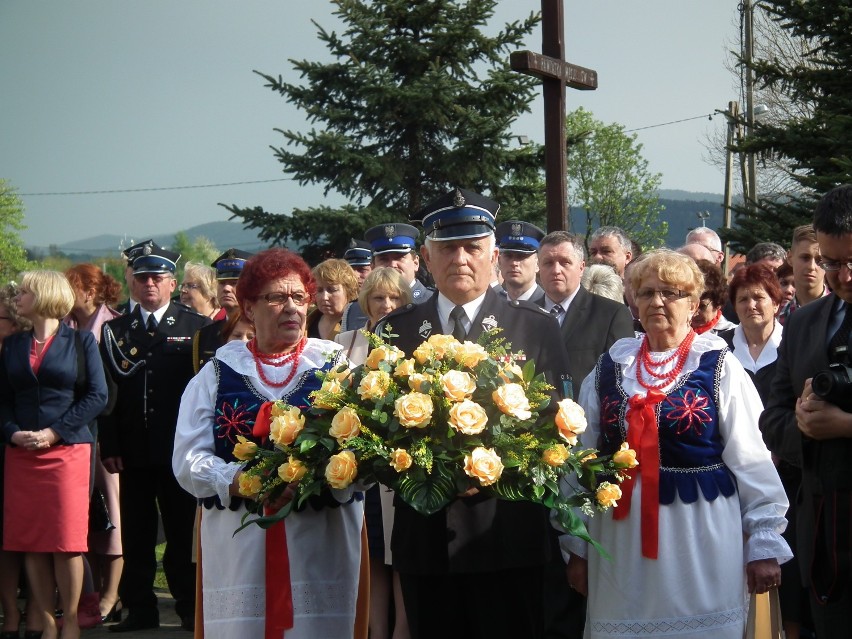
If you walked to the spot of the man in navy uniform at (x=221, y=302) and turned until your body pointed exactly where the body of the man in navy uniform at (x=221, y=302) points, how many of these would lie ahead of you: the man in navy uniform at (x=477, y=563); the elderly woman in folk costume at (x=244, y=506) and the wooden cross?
2

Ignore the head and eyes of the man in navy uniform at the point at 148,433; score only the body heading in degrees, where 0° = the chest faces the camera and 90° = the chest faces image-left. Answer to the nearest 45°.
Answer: approximately 0°

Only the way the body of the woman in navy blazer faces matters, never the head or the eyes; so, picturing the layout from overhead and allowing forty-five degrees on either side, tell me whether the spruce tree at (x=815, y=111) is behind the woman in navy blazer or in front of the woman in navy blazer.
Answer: behind

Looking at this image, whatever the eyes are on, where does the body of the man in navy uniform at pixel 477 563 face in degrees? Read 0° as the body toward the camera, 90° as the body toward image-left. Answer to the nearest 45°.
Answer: approximately 0°

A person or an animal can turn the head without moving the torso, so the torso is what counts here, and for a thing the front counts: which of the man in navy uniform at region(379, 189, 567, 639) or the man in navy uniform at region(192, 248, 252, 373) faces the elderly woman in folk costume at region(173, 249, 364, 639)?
the man in navy uniform at region(192, 248, 252, 373)
